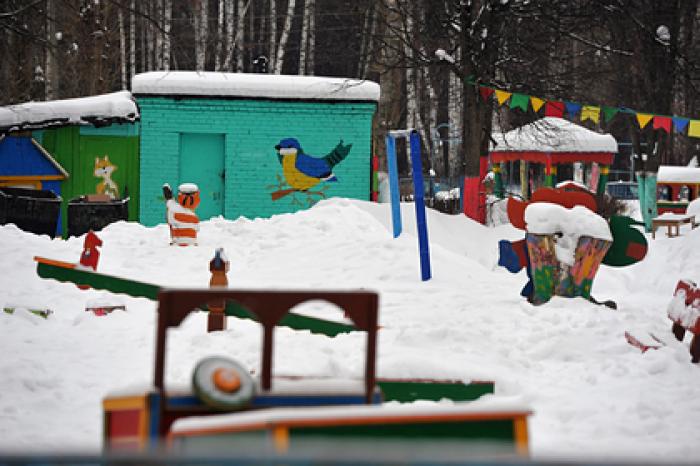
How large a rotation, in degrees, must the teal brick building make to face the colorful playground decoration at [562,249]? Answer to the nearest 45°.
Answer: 0° — it already faces it

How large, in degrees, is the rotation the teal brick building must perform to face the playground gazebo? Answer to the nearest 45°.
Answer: approximately 135° to its left

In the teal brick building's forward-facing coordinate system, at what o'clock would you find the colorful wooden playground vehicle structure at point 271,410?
The colorful wooden playground vehicle structure is roughly at 12 o'clock from the teal brick building.

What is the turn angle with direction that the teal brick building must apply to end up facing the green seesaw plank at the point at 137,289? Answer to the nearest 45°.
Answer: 0° — it already faces it

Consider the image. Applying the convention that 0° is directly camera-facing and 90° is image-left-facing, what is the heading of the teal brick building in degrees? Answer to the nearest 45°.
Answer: approximately 0°

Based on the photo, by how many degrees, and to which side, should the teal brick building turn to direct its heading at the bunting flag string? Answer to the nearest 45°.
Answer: approximately 45° to its left
